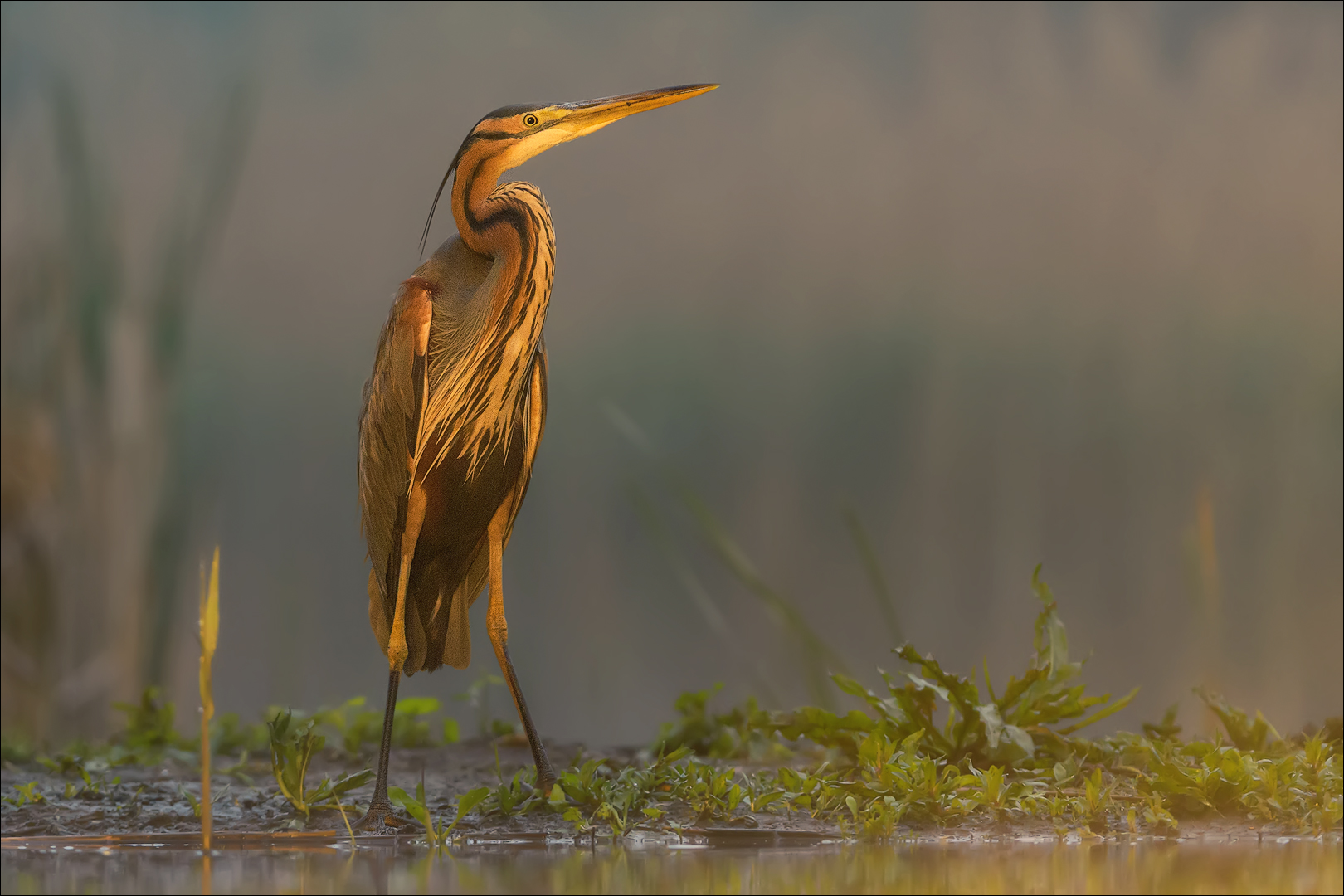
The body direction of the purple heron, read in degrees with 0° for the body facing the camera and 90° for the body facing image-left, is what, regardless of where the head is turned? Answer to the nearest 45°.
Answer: approximately 315°
